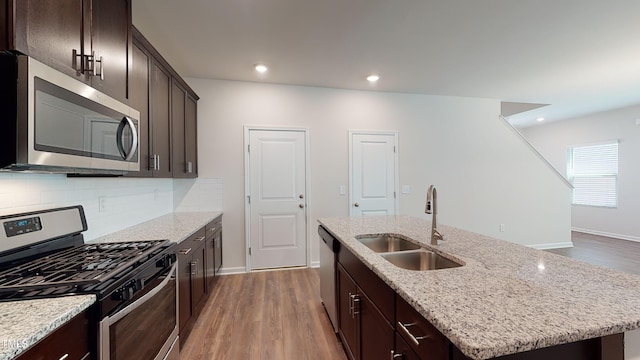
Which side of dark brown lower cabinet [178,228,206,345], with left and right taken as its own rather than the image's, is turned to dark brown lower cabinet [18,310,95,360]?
right

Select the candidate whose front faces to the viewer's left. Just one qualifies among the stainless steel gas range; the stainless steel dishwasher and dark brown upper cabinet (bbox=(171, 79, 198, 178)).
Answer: the stainless steel dishwasher

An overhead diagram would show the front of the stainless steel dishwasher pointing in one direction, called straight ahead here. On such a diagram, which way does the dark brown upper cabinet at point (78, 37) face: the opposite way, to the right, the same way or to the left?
the opposite way

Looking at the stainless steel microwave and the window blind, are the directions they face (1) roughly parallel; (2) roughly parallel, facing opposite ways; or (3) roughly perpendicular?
roughly parallel, facing opposite ways

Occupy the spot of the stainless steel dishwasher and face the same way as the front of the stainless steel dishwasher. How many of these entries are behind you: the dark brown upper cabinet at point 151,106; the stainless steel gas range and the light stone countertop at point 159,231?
0

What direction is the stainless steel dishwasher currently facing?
to the viewer's left

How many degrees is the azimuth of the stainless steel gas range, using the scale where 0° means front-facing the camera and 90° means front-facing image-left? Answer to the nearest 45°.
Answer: approximately 315°

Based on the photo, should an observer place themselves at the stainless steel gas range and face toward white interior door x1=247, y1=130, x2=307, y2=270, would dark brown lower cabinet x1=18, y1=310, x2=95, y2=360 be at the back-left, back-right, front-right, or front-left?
back-right

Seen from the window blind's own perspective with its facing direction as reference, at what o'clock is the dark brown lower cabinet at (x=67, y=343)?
The dark brown lower cabinet is roughly at 11 o'clock from the window blind.

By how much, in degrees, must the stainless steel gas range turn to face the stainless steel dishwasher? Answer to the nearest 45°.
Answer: approximately 45° to its left

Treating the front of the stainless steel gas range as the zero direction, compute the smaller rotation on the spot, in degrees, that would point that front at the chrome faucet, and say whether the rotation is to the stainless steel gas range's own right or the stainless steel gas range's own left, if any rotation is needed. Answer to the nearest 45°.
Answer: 0° — it already faces it

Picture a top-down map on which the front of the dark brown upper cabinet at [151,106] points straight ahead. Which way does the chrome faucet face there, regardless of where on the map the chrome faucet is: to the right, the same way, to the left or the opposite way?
the opposite way

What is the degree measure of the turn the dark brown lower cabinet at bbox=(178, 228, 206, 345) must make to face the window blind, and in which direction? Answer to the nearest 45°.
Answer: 0° — it already faces it

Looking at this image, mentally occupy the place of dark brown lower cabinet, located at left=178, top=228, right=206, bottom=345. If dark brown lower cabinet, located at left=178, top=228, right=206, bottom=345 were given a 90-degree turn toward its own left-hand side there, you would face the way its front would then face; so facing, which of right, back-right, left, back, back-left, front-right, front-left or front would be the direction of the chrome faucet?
back-right

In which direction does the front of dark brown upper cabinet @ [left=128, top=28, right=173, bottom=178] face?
to the viewer's right

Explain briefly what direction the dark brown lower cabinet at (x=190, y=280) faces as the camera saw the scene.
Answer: facing to the right of the viewer

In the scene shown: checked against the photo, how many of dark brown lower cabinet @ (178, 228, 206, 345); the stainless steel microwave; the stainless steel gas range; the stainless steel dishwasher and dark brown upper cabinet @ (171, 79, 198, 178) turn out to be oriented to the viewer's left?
1

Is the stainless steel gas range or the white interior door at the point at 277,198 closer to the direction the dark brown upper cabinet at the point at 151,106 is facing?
the white interior door
